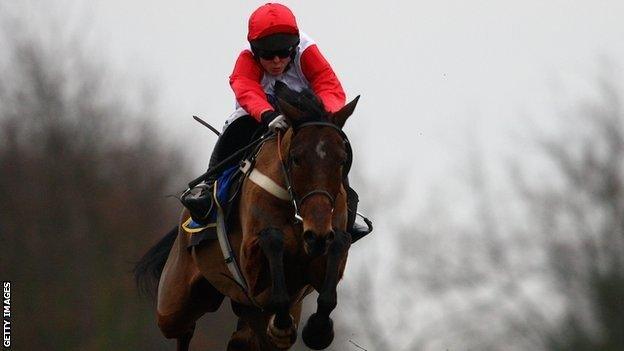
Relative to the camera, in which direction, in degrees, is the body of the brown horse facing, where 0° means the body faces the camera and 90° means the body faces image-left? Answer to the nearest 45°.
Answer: approximately 315°

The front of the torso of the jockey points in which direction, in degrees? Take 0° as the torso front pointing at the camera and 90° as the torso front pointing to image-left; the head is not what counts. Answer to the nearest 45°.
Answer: approximately 0°
